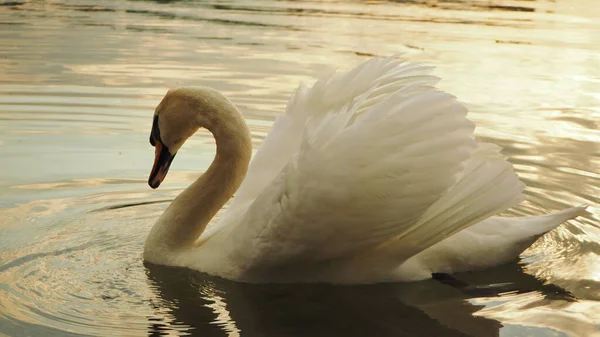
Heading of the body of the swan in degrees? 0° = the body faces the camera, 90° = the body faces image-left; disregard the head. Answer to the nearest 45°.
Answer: approximately 90°
